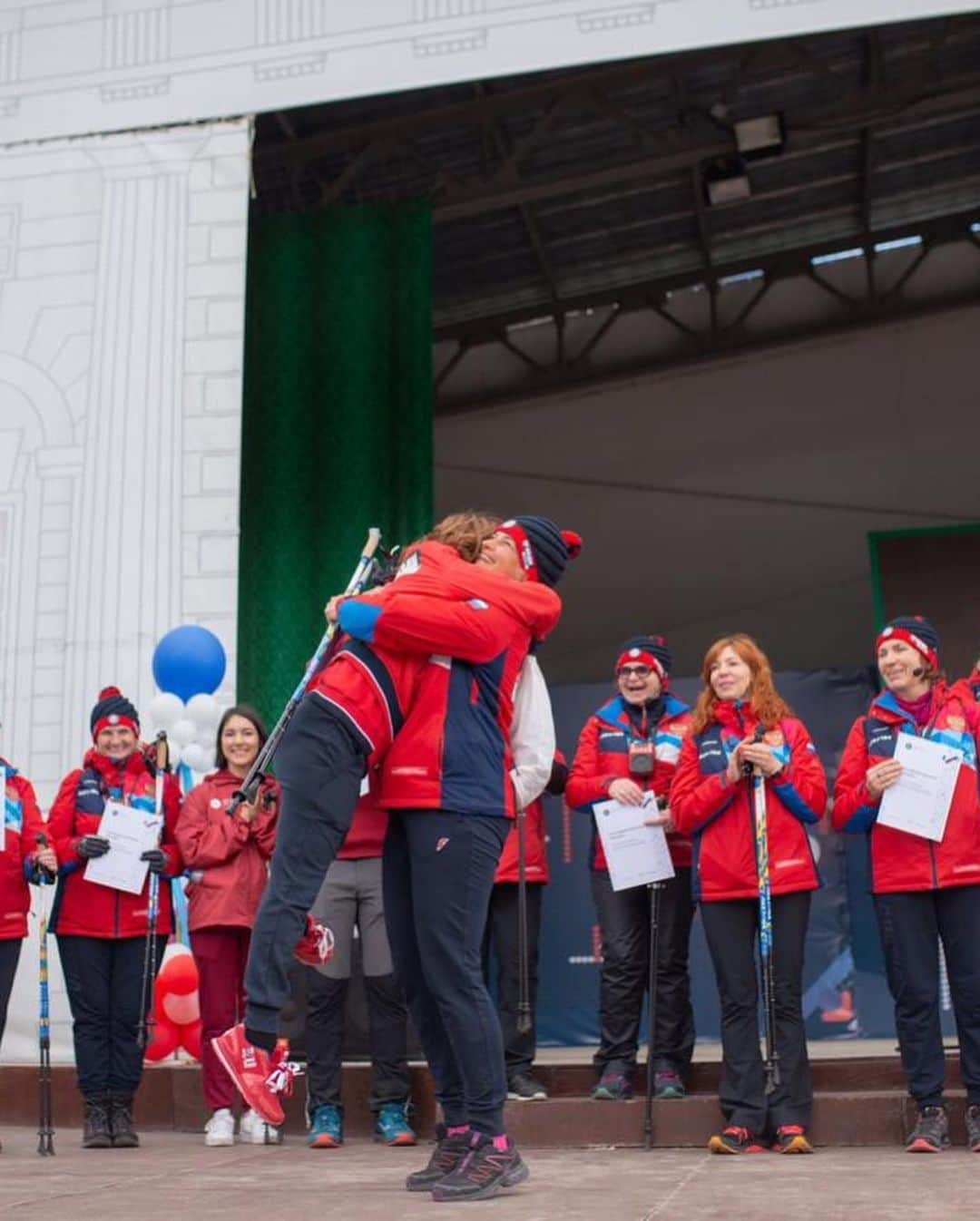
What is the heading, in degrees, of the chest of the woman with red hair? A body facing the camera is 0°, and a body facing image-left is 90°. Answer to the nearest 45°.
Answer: approximately 0°

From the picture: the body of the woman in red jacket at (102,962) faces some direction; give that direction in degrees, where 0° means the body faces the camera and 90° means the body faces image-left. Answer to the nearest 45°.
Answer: approximately 0°

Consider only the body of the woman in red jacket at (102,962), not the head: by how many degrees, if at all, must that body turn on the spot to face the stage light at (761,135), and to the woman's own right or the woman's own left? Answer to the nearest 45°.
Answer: approximately 135° to the woman's own left

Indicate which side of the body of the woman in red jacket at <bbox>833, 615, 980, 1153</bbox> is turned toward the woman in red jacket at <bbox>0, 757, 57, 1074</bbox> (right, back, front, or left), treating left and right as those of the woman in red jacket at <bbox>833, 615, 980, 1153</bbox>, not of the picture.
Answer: right

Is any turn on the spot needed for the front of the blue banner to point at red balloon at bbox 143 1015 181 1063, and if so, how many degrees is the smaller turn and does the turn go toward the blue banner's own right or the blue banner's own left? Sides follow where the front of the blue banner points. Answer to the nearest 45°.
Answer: approximately 45° to the blue banner's own right

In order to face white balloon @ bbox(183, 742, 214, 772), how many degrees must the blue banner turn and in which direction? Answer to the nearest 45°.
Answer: approximately 45° to its right

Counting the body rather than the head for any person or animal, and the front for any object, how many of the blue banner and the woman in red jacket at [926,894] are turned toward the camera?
2

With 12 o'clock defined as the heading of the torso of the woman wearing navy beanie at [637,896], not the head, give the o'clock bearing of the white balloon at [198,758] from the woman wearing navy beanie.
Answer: The white balloon is roughly at 4 o'clock from the woman wearing navy beanie.

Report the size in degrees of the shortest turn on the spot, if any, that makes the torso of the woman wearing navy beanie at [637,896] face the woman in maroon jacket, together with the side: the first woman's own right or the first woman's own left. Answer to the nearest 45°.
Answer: approximately 90° to the first woman's own right
